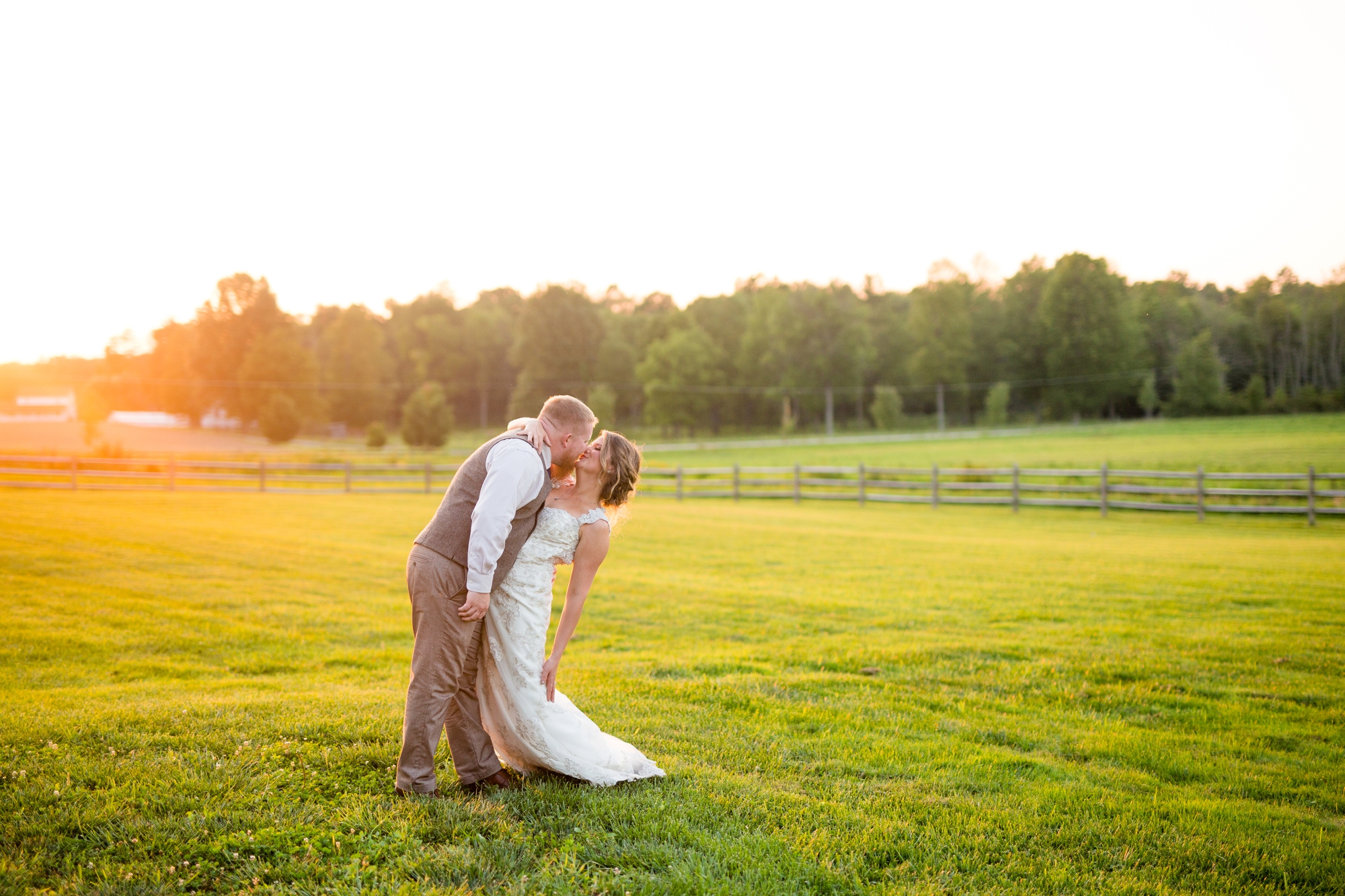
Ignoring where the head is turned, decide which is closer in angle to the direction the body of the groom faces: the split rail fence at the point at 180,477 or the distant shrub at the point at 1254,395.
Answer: the distant shrub

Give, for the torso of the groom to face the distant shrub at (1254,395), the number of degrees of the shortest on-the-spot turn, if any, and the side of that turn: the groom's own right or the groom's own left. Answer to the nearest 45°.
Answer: approximately 45° to the groom's own left

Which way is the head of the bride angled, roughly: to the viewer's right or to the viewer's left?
to the viewer's left

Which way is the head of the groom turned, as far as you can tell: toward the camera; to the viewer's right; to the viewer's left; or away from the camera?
to the viewer's right

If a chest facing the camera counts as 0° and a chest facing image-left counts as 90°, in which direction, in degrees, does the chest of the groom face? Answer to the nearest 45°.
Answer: approximately 270°
